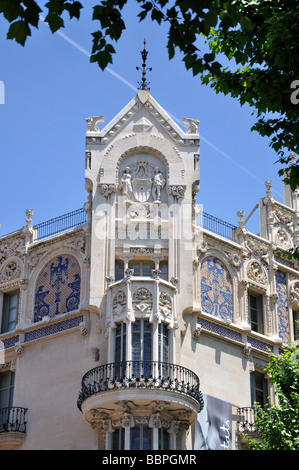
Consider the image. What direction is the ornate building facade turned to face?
toward the camera
